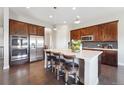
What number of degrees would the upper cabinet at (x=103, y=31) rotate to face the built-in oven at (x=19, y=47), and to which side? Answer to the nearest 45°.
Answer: approximately 45° to its right

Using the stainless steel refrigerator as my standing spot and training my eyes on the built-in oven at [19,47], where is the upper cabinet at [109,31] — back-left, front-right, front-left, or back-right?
back-left

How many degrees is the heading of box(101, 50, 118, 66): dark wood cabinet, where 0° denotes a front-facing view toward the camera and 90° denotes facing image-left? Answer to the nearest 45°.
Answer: approximately 45°

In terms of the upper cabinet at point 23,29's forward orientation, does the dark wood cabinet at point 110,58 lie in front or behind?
in front

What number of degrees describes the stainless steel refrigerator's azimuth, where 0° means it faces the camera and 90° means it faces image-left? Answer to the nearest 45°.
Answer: approximately 315°

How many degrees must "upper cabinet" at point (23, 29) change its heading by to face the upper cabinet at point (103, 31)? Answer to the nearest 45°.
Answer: approximately 45° to its left

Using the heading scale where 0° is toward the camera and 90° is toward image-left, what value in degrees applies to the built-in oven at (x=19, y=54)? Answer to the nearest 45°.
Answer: approximately 315°

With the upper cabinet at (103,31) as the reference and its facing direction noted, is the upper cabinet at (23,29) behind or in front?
in front

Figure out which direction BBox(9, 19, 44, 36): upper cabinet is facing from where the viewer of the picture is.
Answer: facing the viewer and to the right of the viewer

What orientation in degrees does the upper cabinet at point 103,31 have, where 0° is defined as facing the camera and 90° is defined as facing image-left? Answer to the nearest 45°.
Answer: approximately 45°

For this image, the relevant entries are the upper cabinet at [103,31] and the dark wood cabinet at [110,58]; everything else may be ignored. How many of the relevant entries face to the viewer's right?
0
